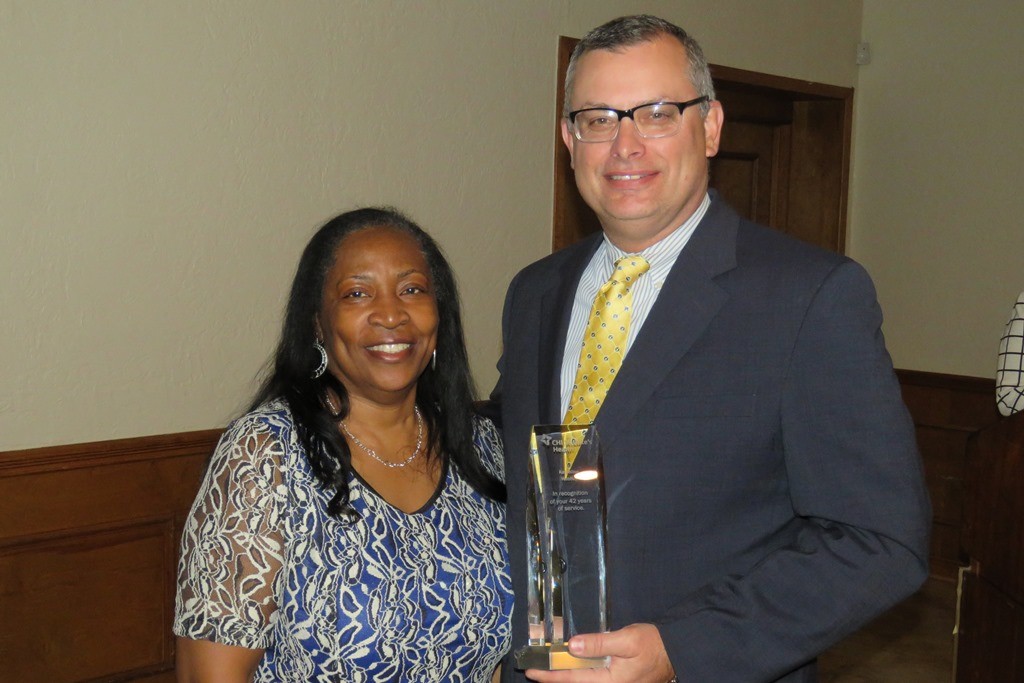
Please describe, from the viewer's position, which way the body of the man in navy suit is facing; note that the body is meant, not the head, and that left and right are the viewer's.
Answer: facing the viewer and to the left of the viewer

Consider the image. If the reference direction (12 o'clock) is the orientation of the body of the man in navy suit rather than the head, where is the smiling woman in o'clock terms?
The smiling woman is roughly at 2 o'clock from the man in navy suit.
